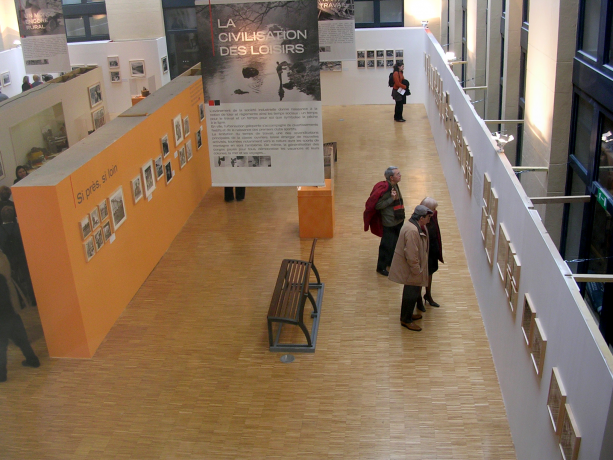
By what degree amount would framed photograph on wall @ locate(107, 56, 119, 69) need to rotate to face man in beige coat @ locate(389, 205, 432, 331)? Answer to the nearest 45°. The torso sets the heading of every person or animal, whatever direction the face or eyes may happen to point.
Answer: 0° — it already faces them

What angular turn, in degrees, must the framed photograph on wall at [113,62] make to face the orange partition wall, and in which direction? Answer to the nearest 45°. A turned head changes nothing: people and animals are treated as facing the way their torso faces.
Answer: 0° — it already faces it

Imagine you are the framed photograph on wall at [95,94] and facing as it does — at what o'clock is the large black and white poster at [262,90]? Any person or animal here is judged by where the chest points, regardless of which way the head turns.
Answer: The large black and white poster is roughly at 1 o'clock from the framed photograph on wall.

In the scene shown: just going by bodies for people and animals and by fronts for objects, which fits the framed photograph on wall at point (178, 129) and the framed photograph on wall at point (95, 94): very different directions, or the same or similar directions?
same or similar directions

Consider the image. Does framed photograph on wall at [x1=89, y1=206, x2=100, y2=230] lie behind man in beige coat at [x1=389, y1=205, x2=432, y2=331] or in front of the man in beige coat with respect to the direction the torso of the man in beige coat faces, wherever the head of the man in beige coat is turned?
behind

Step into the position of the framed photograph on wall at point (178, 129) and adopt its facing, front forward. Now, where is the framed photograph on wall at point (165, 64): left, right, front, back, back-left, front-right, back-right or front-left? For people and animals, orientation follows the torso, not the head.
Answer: back-left

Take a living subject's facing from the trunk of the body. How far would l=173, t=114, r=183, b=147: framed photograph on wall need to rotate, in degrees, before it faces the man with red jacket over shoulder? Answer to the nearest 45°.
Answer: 0° — it already faces them

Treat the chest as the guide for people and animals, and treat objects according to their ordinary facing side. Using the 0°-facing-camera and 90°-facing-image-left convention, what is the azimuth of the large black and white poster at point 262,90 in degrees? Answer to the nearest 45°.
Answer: approximately 0°

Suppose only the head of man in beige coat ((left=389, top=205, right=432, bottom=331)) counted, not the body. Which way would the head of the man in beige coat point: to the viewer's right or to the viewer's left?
to the viewer's right

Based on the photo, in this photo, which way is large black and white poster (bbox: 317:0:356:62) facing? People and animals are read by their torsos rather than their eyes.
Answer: toward the camera

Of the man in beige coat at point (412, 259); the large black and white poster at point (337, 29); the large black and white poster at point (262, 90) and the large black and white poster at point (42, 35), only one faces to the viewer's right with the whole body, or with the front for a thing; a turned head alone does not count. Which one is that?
the man in beige coat

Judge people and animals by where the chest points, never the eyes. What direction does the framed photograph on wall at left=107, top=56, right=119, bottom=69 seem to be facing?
toward the camera

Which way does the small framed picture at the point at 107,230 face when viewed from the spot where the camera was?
facing the viewer and to the right of the viewer

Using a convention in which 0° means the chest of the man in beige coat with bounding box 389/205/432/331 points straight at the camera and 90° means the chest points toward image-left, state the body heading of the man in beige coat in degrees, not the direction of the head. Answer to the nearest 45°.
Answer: approximately 270°

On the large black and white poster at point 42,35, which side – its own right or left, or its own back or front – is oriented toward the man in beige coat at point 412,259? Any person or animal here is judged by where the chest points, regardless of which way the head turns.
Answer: front

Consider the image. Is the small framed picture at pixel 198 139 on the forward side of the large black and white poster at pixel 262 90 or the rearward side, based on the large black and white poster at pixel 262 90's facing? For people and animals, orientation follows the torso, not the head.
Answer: on the rearward side

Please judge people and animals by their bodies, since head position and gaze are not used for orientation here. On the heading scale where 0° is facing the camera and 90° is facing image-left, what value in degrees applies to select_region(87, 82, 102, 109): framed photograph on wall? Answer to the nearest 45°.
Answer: approximately 315°

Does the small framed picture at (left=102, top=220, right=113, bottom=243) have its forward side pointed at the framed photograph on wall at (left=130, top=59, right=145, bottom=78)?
no

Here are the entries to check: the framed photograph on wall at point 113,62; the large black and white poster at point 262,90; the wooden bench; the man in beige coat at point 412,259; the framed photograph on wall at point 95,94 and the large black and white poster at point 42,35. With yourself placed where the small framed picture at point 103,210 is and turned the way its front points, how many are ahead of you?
3

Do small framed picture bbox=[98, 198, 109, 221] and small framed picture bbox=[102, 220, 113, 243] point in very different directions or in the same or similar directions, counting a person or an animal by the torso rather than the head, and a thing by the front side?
same or similar directions
